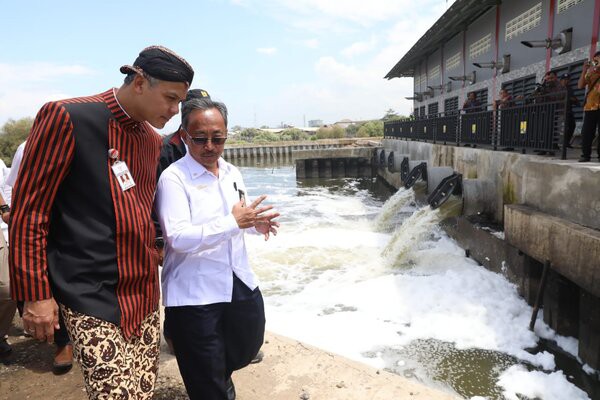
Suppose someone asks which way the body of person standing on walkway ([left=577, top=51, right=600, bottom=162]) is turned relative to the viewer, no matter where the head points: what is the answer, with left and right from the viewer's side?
facing the viewer and to the left of the viewer

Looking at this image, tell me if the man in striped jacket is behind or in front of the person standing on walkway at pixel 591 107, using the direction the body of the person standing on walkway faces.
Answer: in front

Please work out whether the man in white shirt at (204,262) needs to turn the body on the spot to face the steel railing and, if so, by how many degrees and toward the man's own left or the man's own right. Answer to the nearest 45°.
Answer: approximately 90° to the man's own left

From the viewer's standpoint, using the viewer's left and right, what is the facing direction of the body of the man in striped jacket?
facing the viewer and to the right of the viewer

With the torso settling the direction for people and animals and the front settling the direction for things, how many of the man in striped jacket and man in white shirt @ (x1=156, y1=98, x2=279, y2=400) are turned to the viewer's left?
0

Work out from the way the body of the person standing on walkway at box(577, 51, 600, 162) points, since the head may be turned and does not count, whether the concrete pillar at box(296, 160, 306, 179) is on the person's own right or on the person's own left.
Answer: on the person's own right

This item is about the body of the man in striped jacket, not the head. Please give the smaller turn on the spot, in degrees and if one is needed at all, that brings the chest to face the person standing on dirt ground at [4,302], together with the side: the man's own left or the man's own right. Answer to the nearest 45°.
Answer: approximately 135° to the man's own left

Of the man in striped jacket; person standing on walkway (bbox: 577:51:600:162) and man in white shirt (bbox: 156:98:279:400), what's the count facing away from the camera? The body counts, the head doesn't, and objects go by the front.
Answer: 0

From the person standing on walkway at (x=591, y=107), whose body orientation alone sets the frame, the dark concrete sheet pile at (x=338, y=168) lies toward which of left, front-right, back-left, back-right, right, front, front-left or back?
right

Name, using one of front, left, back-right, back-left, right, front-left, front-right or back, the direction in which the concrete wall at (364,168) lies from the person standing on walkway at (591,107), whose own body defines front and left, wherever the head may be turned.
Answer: right

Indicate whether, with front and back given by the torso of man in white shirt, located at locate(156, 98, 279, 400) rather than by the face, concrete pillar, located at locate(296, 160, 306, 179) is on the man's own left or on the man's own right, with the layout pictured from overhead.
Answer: on the man's own left

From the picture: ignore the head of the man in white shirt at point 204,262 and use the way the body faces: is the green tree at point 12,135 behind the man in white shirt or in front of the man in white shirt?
behind

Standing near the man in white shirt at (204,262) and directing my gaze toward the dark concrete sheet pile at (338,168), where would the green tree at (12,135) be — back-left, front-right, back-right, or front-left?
front-left
